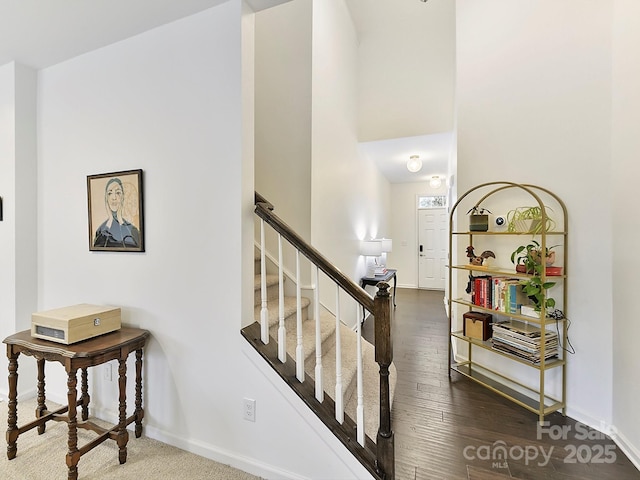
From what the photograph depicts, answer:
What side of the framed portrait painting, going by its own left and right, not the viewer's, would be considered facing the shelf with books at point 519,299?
left

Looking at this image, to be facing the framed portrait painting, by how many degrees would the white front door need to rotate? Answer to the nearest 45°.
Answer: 0° — it already faces it

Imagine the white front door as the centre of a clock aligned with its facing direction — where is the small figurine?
The small figurine is roughly at 12 o'clock from the white front door.

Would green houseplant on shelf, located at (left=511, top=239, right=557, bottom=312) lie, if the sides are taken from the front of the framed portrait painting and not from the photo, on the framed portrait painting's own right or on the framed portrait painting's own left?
on the framed portrait painting's own left

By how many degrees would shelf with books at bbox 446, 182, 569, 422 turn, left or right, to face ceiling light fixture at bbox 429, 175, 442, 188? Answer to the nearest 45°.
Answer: approximately 135° to its right

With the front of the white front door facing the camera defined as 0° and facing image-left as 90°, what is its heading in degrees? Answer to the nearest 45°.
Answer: approximately 0°

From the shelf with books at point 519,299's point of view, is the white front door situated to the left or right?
on its right

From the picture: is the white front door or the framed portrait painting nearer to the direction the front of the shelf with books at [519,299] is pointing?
the framed portrait painting

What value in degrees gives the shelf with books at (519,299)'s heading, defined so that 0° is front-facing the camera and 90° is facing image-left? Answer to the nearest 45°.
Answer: approximately 45°

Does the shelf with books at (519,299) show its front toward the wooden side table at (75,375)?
yes
